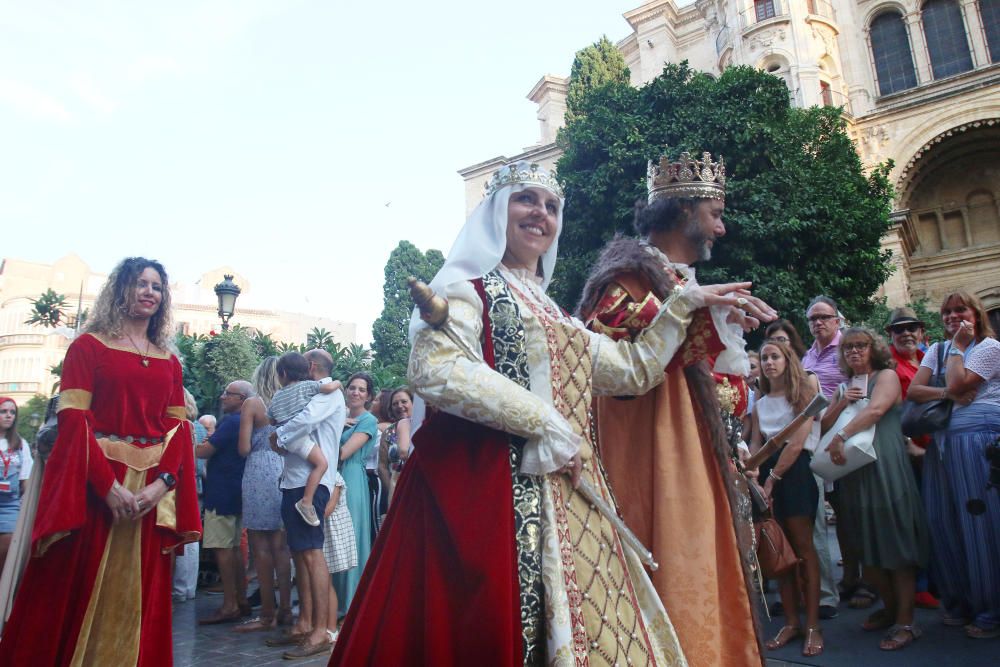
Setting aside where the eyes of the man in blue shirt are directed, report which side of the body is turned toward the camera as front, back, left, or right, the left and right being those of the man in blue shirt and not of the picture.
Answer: left

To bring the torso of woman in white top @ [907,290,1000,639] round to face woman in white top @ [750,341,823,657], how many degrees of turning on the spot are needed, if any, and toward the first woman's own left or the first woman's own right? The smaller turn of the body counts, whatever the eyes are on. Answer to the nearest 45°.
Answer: approximately 45° to the first woman's own right

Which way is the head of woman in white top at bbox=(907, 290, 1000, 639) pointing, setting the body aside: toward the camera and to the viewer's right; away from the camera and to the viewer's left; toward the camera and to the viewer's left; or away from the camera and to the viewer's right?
toward the camera and to the viewer's left

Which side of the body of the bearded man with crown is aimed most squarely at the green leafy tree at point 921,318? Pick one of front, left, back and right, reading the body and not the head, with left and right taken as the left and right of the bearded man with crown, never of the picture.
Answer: left

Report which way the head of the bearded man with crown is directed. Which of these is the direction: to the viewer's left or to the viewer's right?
to the viewer's right

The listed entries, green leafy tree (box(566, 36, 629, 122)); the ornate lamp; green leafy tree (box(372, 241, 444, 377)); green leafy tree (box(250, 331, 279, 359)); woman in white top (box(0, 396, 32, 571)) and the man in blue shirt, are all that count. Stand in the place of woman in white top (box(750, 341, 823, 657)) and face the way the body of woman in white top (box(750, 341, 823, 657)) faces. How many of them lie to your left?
0

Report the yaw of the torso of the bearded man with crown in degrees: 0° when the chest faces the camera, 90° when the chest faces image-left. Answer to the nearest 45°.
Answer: approximately 270°

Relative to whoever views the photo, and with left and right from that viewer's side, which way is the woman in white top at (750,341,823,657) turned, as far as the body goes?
facing the viewer and to the left of the viewer

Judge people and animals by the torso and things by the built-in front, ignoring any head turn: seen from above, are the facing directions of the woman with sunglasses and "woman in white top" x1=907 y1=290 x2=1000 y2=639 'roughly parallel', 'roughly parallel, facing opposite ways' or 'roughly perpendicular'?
roughly parallel

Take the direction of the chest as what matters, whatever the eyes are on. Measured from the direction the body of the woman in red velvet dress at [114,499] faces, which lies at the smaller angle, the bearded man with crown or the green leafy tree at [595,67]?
the bearded man with crown

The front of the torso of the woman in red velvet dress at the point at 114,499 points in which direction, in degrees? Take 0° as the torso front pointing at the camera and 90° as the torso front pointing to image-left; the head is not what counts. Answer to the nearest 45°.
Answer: approximately 315°

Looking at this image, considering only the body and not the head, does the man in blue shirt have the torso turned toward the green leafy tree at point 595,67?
no
